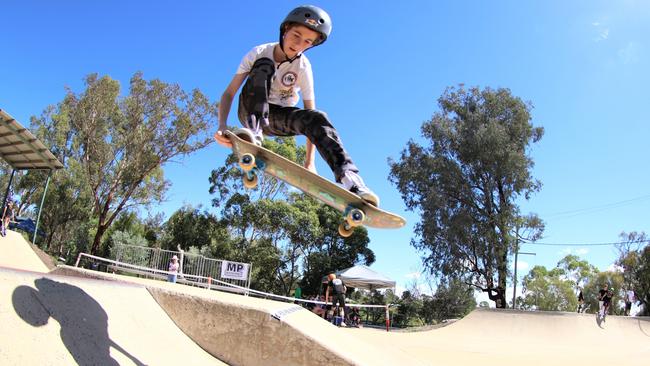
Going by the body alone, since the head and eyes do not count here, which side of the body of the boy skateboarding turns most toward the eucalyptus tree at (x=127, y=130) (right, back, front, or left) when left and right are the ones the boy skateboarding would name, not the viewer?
back

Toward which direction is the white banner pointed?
toward the camera

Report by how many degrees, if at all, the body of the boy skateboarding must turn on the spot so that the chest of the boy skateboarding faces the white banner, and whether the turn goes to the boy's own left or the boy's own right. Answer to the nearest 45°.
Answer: approximately 180°

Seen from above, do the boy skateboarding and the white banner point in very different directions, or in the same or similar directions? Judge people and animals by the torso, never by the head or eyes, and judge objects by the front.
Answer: same or similar directions

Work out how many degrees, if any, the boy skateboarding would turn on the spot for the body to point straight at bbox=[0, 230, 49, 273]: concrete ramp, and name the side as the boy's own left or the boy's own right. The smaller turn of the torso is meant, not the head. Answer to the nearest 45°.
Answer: approximately 135° to the boy's own right

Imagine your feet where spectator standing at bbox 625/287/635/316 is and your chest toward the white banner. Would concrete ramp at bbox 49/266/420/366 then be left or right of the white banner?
left

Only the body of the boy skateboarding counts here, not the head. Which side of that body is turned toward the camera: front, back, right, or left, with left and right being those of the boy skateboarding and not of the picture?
front

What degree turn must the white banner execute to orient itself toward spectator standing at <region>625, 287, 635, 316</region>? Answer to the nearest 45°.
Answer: approximately 90° to its left

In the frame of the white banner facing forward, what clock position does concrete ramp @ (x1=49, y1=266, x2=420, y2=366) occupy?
The concrete ramp is roughly at 12 o'clock from the white banner.

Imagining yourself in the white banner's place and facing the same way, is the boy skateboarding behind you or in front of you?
in front

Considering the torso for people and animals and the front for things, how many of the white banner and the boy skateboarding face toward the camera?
2
